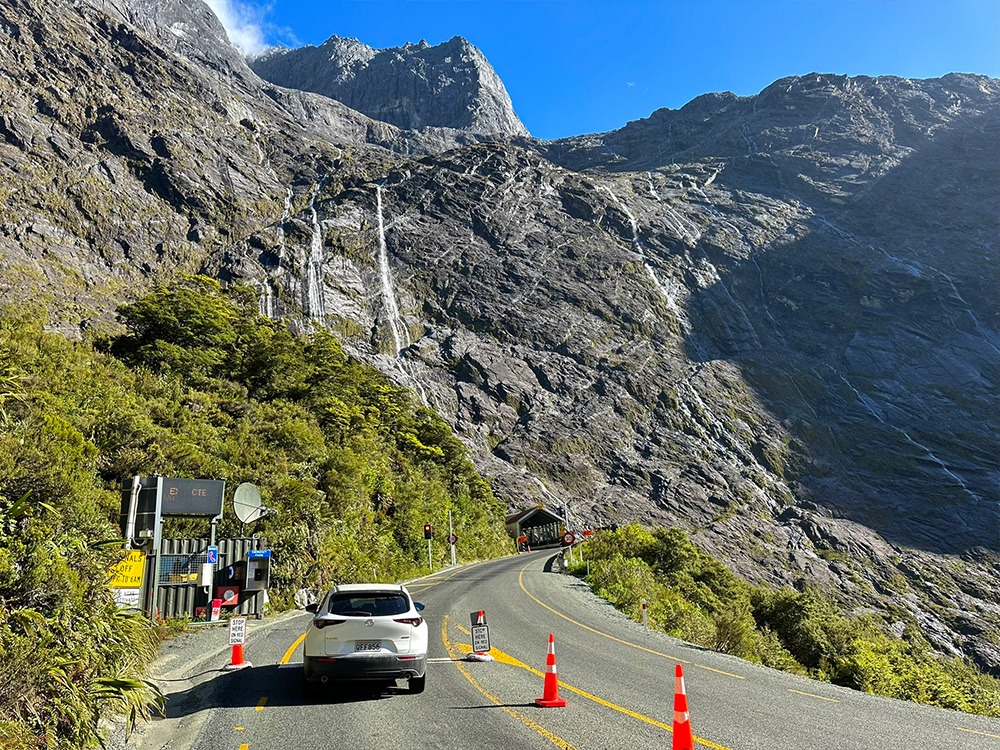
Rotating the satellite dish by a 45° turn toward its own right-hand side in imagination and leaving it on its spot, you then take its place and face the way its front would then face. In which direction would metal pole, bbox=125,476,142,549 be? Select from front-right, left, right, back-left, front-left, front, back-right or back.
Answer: front-right

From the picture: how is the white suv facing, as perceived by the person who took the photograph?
facing away from the viewer

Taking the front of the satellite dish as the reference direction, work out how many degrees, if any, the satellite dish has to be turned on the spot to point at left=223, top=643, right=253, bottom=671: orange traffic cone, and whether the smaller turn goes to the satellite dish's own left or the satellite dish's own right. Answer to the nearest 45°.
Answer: approximately 45° to the satellite dish's own right

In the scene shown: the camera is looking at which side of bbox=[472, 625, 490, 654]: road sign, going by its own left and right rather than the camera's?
front

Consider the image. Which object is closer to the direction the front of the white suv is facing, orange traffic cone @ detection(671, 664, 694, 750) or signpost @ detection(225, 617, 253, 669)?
the signpost

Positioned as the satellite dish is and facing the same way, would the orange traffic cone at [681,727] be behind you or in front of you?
in front

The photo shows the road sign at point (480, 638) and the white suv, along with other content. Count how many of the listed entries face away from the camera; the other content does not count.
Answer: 1

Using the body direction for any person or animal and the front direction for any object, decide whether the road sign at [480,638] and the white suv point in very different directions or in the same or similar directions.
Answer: very different directions

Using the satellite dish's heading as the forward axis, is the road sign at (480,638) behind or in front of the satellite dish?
in front

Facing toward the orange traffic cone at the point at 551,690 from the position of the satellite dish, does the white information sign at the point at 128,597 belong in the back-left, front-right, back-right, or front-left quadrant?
front-right

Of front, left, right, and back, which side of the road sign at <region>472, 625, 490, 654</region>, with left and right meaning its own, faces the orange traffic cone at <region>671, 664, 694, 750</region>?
front

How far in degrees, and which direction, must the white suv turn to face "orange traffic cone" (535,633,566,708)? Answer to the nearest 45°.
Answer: approximately 90° to its right

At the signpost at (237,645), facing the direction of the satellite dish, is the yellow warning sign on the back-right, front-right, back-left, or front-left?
front-left

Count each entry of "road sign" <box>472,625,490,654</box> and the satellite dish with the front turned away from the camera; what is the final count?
0

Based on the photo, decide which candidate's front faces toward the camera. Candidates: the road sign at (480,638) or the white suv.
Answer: the road sign

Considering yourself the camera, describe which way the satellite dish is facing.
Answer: facing the viewer and to the right of the viewer
